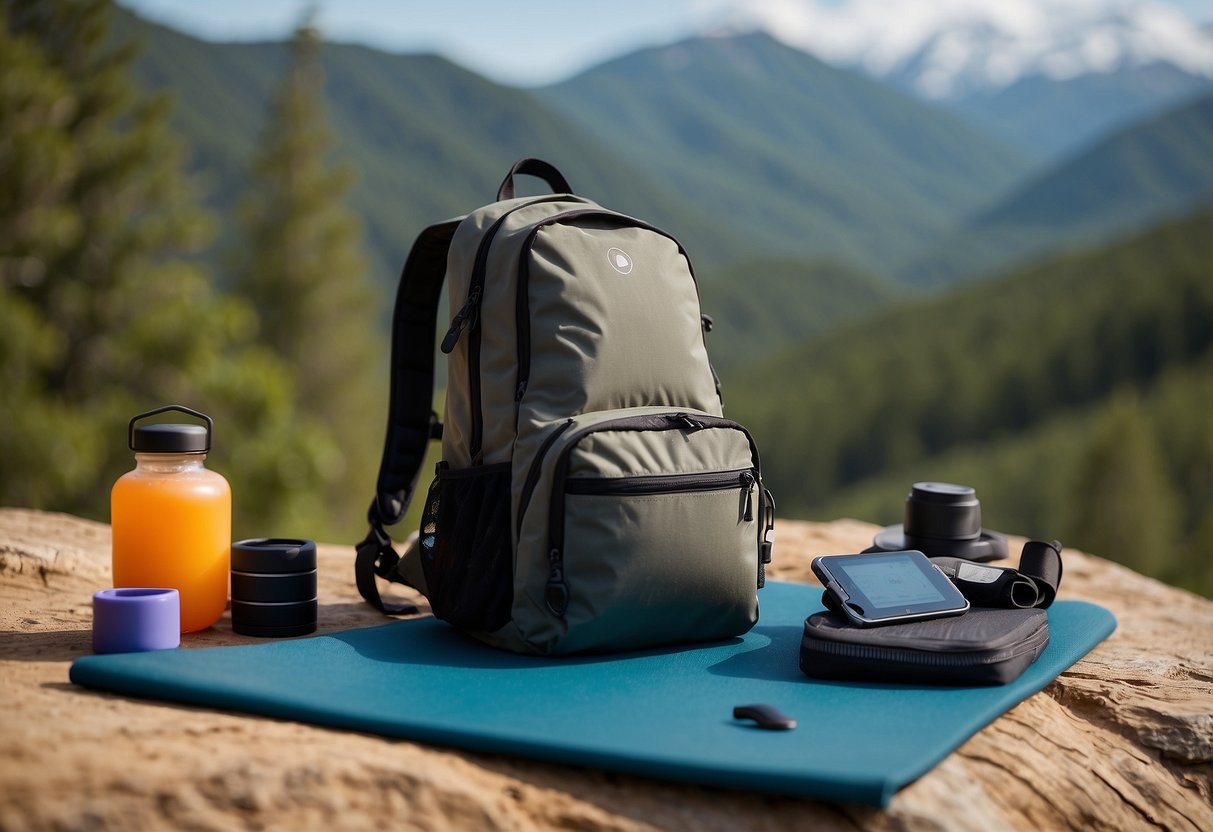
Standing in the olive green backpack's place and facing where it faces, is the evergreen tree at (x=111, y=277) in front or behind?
behind

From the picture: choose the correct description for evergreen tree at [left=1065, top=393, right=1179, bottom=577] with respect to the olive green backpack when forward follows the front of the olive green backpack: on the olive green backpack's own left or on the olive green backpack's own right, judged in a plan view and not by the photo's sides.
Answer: on the olive green backpack's own left

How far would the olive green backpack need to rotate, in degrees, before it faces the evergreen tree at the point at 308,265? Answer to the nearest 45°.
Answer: approximately 135° to its left

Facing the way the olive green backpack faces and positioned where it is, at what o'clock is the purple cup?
The purple cup is roughly at 4 o'clock from the olive green backpack.

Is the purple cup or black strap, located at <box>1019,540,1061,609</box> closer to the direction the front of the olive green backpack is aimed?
the black strap

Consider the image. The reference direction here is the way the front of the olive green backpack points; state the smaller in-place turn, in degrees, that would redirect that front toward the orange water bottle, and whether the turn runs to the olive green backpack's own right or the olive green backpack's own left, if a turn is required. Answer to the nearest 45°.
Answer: approximately 135° to the olive green backpack's own right

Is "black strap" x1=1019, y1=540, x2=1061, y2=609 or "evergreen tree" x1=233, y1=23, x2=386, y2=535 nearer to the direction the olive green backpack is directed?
the black strap

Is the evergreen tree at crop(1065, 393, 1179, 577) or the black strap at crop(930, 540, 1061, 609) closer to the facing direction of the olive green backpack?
the black strap

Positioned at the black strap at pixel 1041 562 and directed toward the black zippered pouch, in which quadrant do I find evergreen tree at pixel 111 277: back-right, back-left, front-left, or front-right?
back-right

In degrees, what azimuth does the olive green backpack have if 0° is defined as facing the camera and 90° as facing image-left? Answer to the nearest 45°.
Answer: approximately 315°

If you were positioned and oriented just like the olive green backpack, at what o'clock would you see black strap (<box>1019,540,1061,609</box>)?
The black strap is roughly at 10 o'clock from the olive green backpack.
